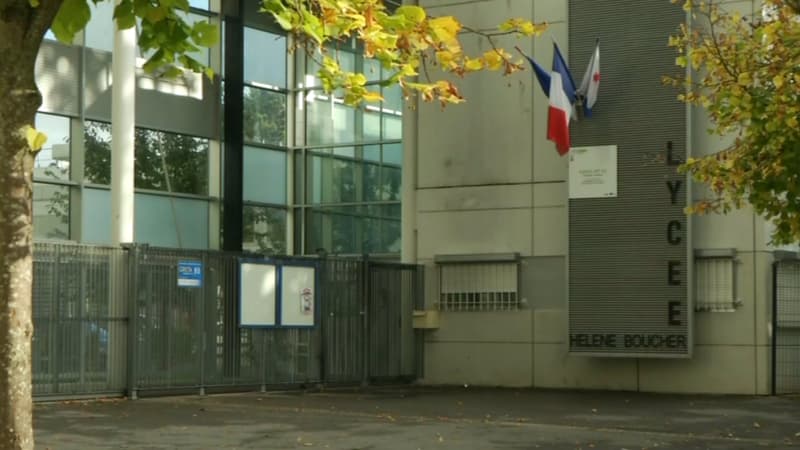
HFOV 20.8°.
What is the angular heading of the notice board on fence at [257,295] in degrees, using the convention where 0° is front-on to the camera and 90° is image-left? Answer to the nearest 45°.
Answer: approximately 0°

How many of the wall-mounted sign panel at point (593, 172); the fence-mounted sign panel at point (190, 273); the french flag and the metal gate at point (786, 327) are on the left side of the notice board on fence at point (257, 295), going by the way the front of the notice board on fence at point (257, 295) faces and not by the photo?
3

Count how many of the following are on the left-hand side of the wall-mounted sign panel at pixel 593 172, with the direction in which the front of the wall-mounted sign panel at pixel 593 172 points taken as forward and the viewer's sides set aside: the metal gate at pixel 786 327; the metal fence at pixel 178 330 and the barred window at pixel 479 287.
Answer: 1

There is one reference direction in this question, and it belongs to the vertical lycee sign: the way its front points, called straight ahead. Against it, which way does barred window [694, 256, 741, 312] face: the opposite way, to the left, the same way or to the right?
the same way

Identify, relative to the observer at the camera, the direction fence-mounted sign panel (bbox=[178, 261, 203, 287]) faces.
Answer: facing the viewer

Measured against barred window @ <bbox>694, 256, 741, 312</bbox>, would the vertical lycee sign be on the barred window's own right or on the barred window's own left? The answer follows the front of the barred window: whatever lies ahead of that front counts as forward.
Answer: on the barred window's own right

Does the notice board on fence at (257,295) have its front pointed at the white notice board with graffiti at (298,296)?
no

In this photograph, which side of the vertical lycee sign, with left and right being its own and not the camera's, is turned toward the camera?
front

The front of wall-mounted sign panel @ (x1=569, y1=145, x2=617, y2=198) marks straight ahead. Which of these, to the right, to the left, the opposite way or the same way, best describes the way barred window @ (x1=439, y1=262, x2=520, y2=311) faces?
the same way

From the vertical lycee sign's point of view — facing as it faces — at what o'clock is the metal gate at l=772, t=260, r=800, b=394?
The metal gate is roughly at 9 o'clock from the vertical lycee sign.

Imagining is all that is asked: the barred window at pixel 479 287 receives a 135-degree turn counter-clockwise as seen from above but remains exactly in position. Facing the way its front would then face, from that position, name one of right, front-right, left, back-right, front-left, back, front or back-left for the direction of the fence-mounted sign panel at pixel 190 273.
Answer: back

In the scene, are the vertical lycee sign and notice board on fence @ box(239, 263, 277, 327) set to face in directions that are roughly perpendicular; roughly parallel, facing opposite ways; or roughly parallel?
roughly parallel

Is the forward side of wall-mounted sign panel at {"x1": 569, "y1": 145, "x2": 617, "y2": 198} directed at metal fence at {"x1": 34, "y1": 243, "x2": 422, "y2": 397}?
no

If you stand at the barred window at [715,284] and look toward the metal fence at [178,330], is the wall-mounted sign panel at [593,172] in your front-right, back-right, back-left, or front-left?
front-right

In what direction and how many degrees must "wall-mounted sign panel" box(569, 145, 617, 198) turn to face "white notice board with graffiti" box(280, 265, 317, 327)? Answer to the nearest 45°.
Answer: approximately 90° to its right

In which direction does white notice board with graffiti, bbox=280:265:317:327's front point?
toward the camera

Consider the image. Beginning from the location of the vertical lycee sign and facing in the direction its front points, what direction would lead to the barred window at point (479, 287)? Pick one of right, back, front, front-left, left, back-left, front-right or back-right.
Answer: back-right

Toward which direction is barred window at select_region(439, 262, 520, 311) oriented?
toward the camera

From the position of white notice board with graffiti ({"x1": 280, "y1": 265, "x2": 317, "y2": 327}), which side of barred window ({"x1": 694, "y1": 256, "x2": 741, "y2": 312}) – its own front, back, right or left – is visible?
right
